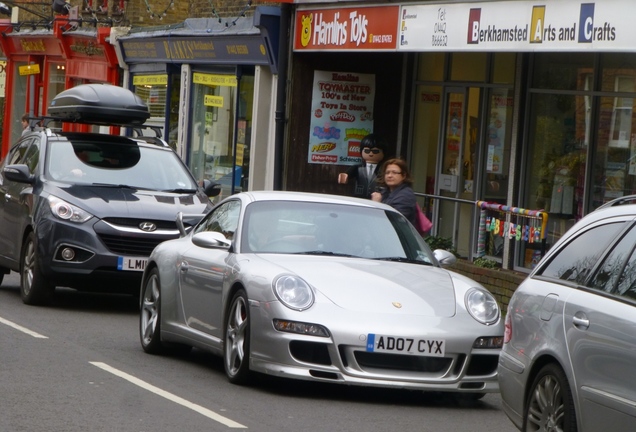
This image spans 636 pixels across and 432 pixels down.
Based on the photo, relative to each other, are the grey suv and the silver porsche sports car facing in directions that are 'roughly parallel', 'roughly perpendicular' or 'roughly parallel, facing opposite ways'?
roughly parallel

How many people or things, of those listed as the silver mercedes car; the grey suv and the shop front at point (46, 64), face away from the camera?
0

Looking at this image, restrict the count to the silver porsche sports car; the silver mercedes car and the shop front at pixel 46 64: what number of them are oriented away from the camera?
0

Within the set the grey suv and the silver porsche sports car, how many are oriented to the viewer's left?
0

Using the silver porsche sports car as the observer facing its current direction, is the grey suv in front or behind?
behind

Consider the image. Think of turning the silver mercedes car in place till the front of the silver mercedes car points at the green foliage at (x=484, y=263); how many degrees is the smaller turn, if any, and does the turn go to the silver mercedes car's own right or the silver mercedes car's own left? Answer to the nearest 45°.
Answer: approximately 135° to the silver mercedes car's own left

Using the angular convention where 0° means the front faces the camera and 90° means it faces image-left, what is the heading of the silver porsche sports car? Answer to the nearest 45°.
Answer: approximately 315°

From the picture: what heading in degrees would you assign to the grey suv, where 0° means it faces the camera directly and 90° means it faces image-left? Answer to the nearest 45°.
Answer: approximately 315°

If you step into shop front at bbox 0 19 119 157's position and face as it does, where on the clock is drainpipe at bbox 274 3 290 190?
The drainpipe is roughly at 10 o'clock from the shop front.

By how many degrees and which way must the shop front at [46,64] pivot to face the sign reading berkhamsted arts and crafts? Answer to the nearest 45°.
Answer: approximately 45° to its left

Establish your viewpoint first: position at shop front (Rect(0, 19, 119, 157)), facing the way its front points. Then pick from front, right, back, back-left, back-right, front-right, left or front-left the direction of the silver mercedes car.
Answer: front-left
